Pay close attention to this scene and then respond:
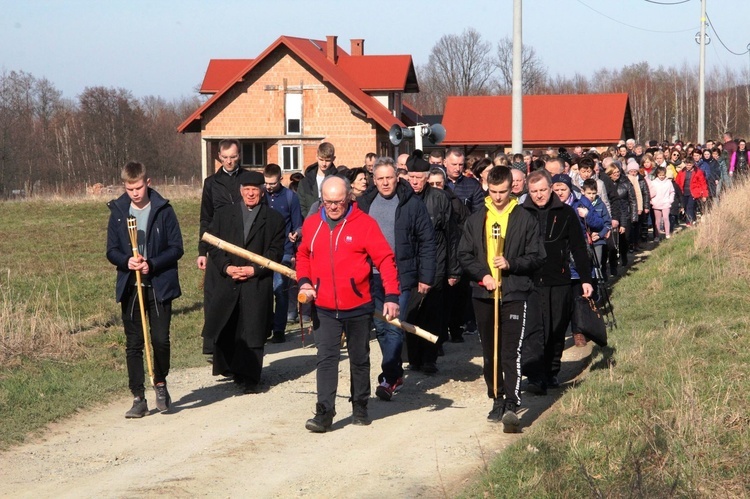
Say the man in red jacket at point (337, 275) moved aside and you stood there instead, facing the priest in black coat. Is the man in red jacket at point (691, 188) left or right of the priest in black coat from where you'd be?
right

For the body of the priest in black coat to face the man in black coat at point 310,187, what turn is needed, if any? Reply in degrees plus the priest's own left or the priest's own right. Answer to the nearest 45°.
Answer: approximately 180°

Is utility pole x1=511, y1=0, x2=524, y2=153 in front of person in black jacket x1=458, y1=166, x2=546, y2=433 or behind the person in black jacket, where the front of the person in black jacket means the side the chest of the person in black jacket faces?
behind

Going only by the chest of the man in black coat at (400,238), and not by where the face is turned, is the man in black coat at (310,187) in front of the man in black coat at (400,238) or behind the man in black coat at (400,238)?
behind

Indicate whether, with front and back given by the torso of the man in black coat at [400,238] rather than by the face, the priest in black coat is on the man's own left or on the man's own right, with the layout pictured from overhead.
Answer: on the man's own right

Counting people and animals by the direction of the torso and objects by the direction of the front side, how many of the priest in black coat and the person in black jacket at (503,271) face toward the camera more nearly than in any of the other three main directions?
2

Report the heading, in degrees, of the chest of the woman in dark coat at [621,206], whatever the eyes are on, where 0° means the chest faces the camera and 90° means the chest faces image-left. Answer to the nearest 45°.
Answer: approximately 45°

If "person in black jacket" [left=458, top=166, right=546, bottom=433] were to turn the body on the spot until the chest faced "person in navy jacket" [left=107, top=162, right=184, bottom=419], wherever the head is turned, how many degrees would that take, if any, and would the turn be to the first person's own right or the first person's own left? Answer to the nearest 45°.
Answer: approximately 90° to the first person's own right

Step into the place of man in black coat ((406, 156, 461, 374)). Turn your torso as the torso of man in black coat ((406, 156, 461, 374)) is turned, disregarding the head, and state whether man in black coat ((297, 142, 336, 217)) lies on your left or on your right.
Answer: on your right

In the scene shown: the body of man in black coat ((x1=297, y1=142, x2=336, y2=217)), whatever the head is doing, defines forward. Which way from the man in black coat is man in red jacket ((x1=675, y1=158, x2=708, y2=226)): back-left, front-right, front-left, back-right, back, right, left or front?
back-left

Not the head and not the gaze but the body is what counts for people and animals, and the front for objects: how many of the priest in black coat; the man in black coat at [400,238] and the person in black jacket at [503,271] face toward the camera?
3
